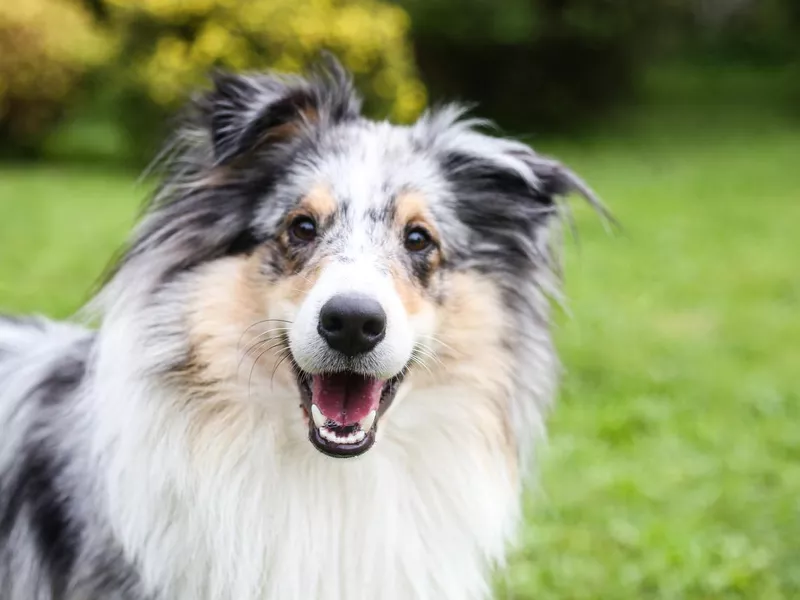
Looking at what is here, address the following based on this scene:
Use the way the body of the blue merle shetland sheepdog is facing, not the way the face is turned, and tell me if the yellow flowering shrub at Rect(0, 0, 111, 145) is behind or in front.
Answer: behind

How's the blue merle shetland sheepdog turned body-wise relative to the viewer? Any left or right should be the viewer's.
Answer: facing the viewer and to the right of the viewer

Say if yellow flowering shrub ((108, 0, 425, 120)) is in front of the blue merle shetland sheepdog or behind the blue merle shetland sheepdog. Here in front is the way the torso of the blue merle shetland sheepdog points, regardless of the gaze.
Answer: behind

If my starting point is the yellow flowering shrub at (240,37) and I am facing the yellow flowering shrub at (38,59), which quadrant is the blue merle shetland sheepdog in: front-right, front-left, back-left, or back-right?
back-left
